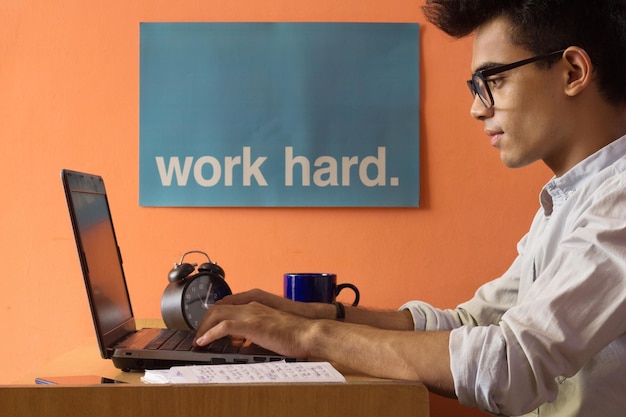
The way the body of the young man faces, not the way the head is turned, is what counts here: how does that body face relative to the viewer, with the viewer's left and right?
facing to the left of the viewer

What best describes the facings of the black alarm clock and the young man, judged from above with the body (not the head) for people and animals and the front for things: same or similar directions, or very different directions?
very different directions

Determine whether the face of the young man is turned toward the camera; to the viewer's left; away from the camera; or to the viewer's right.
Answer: to the viewer's left

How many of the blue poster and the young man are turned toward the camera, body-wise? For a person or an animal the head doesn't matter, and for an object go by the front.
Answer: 1

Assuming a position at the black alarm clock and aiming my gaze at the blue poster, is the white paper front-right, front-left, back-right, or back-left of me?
back-right

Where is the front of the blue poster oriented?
toward the camera

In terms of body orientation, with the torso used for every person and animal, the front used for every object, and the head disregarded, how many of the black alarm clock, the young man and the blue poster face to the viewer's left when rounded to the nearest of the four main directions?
1

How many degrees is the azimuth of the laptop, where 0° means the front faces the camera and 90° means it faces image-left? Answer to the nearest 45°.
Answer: approximately 270°

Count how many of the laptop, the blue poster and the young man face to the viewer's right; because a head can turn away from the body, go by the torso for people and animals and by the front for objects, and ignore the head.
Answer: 1

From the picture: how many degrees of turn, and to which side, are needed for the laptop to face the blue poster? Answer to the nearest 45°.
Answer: approximately 45° to its left

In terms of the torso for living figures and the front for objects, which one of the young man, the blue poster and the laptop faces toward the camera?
the blue poster

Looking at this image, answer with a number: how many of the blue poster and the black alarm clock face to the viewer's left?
0

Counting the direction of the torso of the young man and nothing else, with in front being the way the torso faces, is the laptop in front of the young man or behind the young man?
in front

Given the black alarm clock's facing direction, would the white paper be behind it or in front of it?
in front

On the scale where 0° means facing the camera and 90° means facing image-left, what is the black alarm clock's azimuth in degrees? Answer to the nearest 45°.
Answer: approximately 315°
